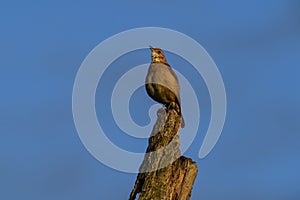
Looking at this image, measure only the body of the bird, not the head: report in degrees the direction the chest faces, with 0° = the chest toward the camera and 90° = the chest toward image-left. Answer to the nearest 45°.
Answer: approximately 45°
